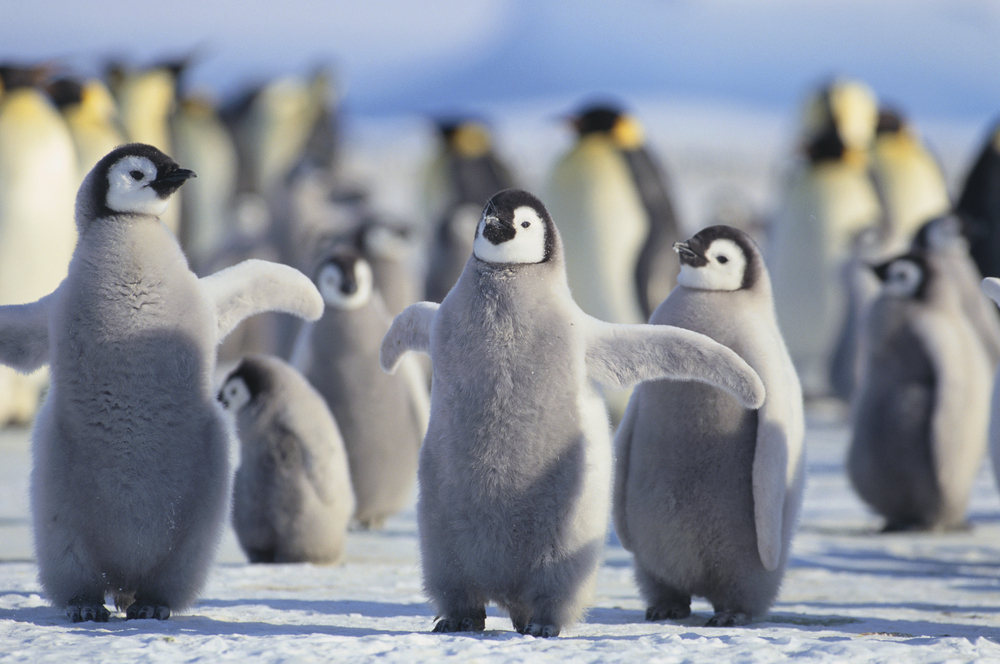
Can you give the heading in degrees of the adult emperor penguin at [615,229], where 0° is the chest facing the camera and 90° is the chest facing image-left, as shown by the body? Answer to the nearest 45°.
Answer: approximately 45°

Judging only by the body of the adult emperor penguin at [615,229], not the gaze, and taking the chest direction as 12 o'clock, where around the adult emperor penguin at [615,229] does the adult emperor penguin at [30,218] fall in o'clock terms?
the adult emperor penguin at [30,218] is roughly at 1 o'clock from the adult emperor penguin at [615,229].

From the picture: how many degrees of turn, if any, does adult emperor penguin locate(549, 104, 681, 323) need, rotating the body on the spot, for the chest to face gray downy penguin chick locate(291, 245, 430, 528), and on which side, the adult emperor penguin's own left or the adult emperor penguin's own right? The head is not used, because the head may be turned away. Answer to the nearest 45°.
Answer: approximately 45° to the adult emperor penguin's own left

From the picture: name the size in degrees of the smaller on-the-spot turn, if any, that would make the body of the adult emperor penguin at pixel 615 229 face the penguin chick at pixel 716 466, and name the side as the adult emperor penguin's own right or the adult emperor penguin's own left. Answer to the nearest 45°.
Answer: approximately 45° to the adult emperor penguin's own left

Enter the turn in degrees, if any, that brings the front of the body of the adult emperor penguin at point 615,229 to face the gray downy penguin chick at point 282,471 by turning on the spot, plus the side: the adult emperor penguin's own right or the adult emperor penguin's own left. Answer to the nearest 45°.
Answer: approximately 45° to the adult emperor penguin's own left

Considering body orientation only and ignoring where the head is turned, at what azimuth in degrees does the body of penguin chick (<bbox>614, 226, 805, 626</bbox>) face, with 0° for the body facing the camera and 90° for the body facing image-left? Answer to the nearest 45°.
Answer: approximately 45°

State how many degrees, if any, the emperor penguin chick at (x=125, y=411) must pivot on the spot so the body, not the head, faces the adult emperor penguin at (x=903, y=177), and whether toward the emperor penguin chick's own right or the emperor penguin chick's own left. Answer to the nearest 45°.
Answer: approximately 135° to the emperor penguin chick's own left

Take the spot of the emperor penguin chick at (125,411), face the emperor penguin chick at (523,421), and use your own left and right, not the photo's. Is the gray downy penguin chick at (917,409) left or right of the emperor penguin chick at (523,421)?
left

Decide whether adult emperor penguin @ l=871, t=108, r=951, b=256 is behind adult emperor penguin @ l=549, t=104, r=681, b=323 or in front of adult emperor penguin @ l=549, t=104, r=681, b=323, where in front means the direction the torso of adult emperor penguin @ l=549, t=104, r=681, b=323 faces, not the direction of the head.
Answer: behind

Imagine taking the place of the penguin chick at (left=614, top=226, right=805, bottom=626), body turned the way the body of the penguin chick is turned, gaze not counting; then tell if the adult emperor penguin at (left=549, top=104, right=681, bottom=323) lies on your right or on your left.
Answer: on your right

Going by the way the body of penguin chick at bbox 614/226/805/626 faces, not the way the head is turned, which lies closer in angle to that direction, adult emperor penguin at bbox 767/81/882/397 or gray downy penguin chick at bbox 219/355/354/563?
the gray downy penguin chick
